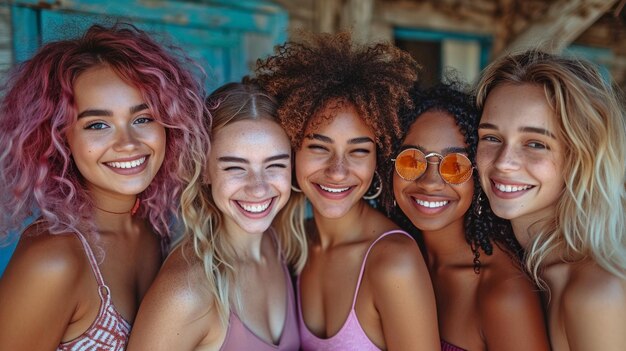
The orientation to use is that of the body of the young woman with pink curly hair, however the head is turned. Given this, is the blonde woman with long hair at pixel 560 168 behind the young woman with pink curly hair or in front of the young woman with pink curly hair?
in front

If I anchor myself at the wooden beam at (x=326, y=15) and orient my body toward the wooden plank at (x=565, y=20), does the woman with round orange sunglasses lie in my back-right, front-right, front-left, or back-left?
front-right

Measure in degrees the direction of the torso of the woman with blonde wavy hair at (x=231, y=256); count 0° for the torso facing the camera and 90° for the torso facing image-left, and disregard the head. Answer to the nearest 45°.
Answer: approximately 315°

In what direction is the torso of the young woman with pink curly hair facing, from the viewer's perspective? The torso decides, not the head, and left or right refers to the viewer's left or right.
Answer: facing the viewer and to the right of the viewer

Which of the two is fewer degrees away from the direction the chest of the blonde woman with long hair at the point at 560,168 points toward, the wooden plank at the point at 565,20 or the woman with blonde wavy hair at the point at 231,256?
the woman with blonde wavy hair

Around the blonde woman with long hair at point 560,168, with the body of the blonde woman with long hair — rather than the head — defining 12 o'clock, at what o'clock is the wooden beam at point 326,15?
The wooden beam is roughly at 3 o'clock from the blonde woman with long hair.

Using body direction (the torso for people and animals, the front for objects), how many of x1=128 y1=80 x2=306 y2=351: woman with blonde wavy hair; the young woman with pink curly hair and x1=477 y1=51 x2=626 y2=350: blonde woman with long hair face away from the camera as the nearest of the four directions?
0

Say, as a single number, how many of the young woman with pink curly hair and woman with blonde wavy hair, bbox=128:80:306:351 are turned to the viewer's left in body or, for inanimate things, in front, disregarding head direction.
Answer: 0

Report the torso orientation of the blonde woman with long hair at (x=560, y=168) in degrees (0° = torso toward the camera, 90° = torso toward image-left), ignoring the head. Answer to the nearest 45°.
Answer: approximately 45°

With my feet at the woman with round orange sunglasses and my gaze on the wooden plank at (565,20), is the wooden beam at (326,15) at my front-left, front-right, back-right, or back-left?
front-left
